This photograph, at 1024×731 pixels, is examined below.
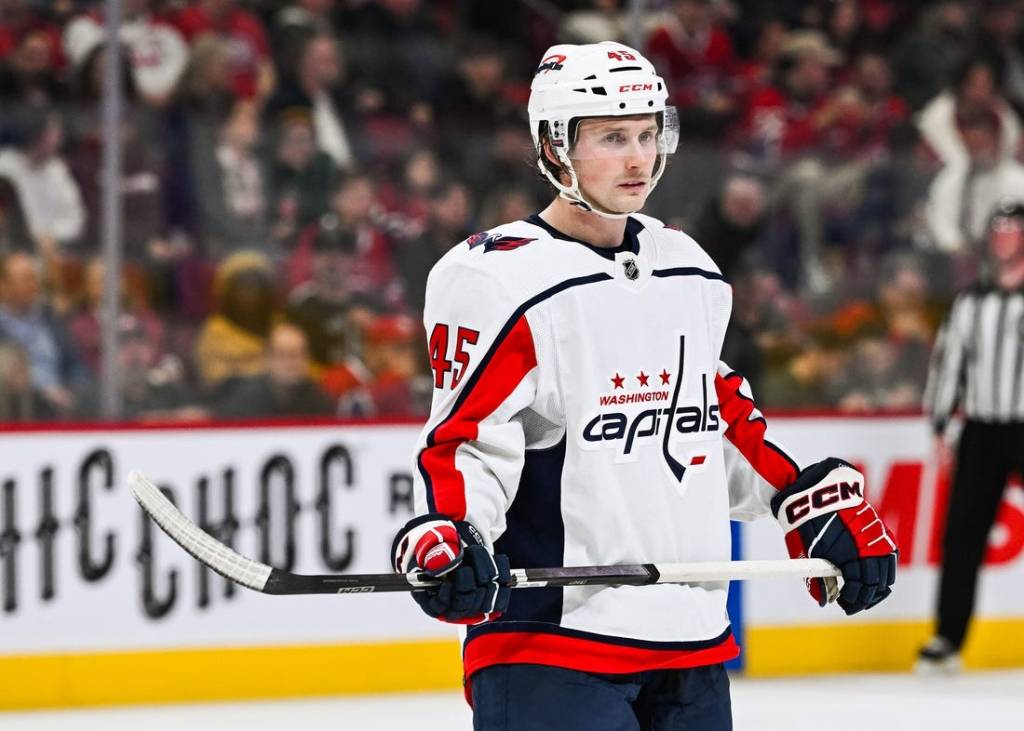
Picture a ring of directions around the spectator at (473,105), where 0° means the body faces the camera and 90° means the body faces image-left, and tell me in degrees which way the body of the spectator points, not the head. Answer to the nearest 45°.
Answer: approximately 0°

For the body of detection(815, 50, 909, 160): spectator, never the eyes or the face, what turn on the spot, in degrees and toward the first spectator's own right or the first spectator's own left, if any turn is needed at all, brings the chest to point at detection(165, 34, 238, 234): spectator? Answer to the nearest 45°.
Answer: approximately 45° to the first spectator's own right

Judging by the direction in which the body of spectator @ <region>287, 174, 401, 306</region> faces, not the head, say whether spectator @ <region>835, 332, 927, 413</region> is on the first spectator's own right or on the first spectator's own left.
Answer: on the first spectator's own left

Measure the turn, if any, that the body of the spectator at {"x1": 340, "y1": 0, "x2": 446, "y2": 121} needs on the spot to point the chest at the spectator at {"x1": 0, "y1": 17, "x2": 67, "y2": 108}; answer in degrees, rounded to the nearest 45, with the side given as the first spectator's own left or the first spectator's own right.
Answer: approximately 45° to the first spectator's own right

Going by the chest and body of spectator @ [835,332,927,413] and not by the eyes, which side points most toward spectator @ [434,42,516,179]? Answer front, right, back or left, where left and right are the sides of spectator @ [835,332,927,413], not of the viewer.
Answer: right

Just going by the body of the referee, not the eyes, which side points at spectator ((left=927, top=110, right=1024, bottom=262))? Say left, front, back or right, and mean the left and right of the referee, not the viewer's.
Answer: back
